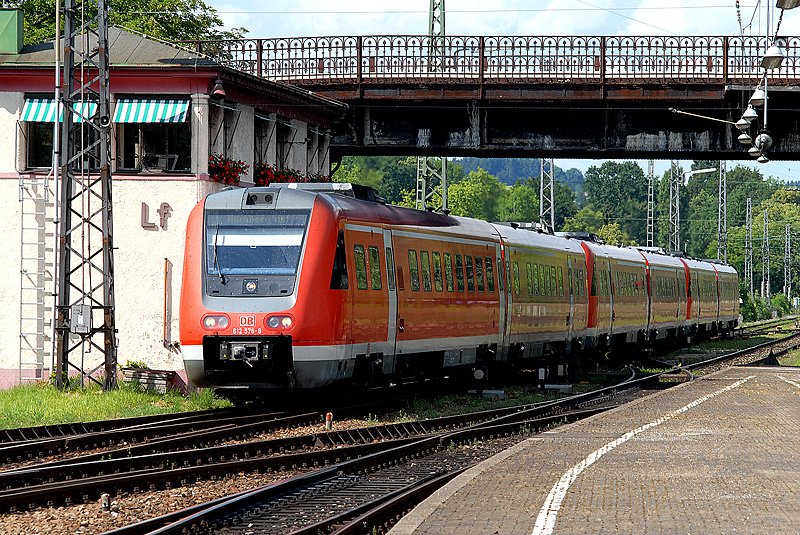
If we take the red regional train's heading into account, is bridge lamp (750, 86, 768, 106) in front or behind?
behind

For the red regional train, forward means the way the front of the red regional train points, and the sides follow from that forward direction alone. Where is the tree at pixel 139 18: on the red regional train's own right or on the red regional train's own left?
on the red regional train's own right

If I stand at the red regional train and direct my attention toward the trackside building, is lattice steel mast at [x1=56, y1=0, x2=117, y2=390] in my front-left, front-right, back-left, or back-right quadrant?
front-left

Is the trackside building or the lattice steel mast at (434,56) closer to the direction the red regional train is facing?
the trackside building

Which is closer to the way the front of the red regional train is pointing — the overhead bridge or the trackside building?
the trackside building

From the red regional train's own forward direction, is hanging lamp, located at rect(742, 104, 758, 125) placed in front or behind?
behind

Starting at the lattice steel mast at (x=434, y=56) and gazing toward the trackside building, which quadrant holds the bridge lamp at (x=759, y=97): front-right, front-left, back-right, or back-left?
front-left

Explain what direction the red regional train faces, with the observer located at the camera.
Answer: facing the viewer and to the left of the viewer
